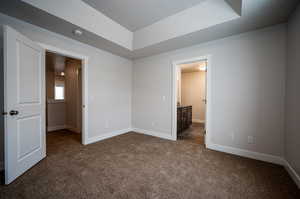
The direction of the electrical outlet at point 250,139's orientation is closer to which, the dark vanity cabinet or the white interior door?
the white interior door

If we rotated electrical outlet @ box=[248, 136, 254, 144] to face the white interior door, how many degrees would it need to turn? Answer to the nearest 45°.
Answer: approximately 45° to its right

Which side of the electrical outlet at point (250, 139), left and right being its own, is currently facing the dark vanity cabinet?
right

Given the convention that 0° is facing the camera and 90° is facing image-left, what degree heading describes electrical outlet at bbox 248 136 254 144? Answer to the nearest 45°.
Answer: approximately 0°
